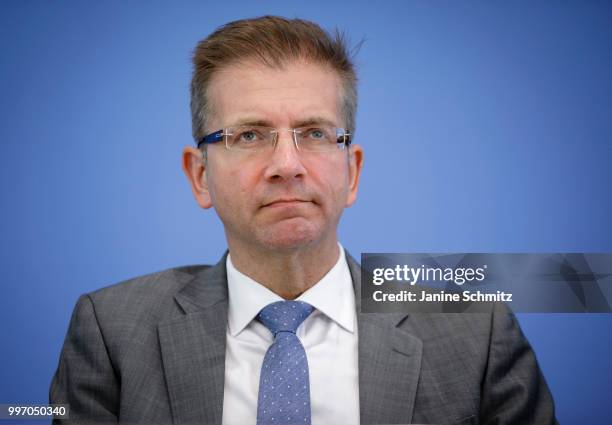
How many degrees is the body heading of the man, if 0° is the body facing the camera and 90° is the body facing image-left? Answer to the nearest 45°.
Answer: approximately 0°
